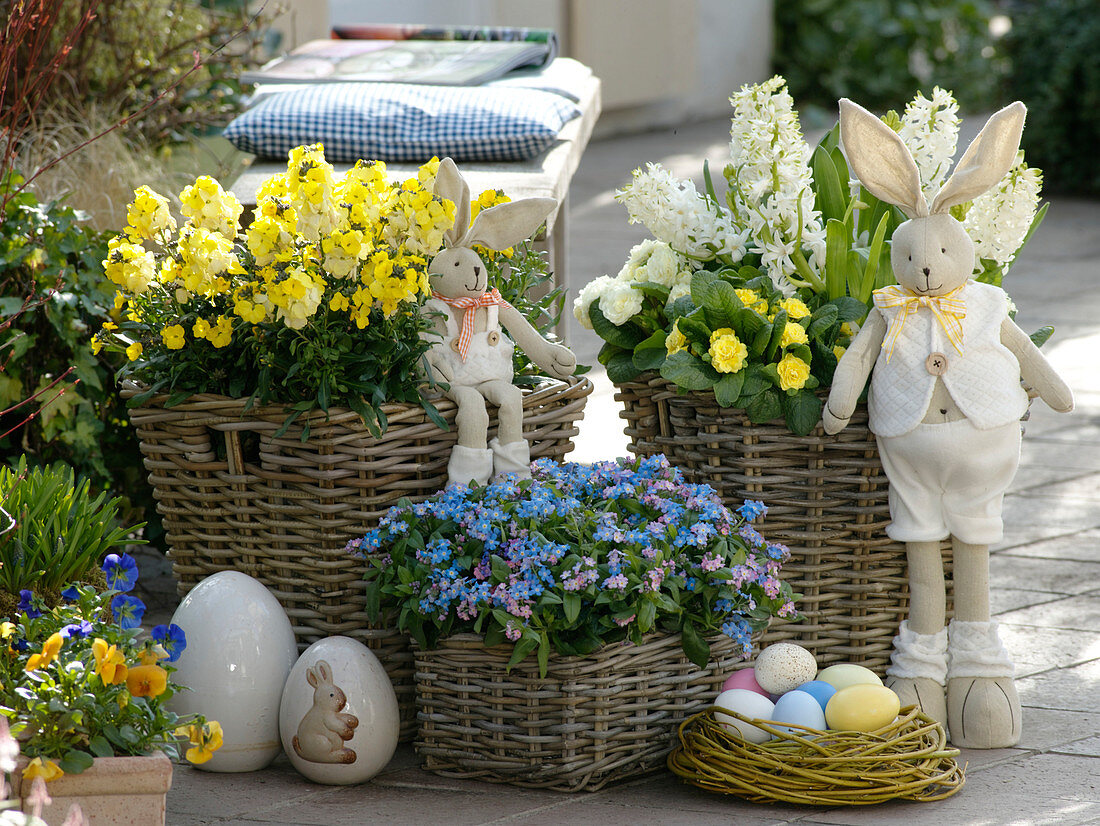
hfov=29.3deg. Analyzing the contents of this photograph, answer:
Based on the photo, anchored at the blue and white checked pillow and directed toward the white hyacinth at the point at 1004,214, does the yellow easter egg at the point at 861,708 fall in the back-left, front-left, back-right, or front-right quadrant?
front-right

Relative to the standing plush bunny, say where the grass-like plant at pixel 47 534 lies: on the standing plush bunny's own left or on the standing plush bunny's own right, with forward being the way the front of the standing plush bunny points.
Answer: on the standing plush bunny's own right

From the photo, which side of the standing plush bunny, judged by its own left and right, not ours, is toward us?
front

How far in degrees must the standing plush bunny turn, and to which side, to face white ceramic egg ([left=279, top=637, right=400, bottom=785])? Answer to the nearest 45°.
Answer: approximately 45° to its right
